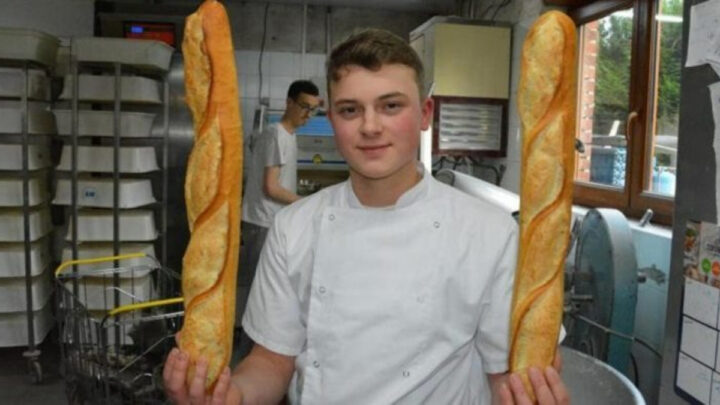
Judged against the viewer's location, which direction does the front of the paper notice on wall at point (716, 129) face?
facing the viewer and to the left of the viewer

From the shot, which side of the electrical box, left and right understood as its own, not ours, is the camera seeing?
front

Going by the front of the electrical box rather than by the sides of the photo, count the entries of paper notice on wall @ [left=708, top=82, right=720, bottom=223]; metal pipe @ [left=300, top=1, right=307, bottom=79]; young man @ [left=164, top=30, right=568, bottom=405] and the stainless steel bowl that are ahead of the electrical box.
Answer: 3

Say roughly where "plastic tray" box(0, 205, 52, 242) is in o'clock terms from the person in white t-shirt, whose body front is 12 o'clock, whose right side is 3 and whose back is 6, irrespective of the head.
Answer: The plastic tray is roughly at 6 o'clock from the person in white t-shirt.

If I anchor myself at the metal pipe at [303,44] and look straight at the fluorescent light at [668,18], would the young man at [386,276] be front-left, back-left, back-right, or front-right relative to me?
front-right

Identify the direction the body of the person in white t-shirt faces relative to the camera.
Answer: to the viewer's right

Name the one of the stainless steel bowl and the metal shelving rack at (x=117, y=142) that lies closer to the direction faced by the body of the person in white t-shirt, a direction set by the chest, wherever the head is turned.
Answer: the stainless steel bowl

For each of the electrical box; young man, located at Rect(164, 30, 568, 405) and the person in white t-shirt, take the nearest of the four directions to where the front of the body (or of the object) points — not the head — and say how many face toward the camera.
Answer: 2

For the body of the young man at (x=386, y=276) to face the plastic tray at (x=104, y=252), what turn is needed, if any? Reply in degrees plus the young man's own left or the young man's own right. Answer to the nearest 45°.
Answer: approximately 135° to the young man's own right
